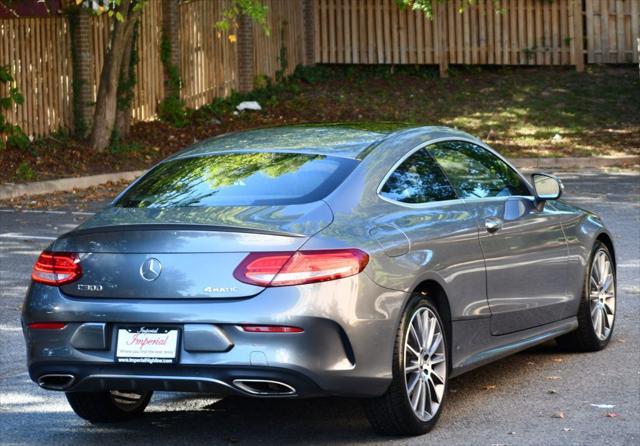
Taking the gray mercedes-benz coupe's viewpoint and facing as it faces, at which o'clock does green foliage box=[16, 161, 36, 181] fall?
The green foliage is roughly at 10 o'clock from the gray mercedes-benz coupe.

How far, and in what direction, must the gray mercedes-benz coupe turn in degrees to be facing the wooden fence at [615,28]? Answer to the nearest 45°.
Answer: approximately 45° to its left

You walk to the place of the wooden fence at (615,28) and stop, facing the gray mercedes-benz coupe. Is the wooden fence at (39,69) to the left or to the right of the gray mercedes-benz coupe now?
right

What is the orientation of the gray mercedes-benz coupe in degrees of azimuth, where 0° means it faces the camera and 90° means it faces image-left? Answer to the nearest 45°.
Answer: approximately 225°

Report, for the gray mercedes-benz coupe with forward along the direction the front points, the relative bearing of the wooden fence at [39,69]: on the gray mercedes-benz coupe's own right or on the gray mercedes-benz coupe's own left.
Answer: on the gray mercedes-benz coupe's own left
